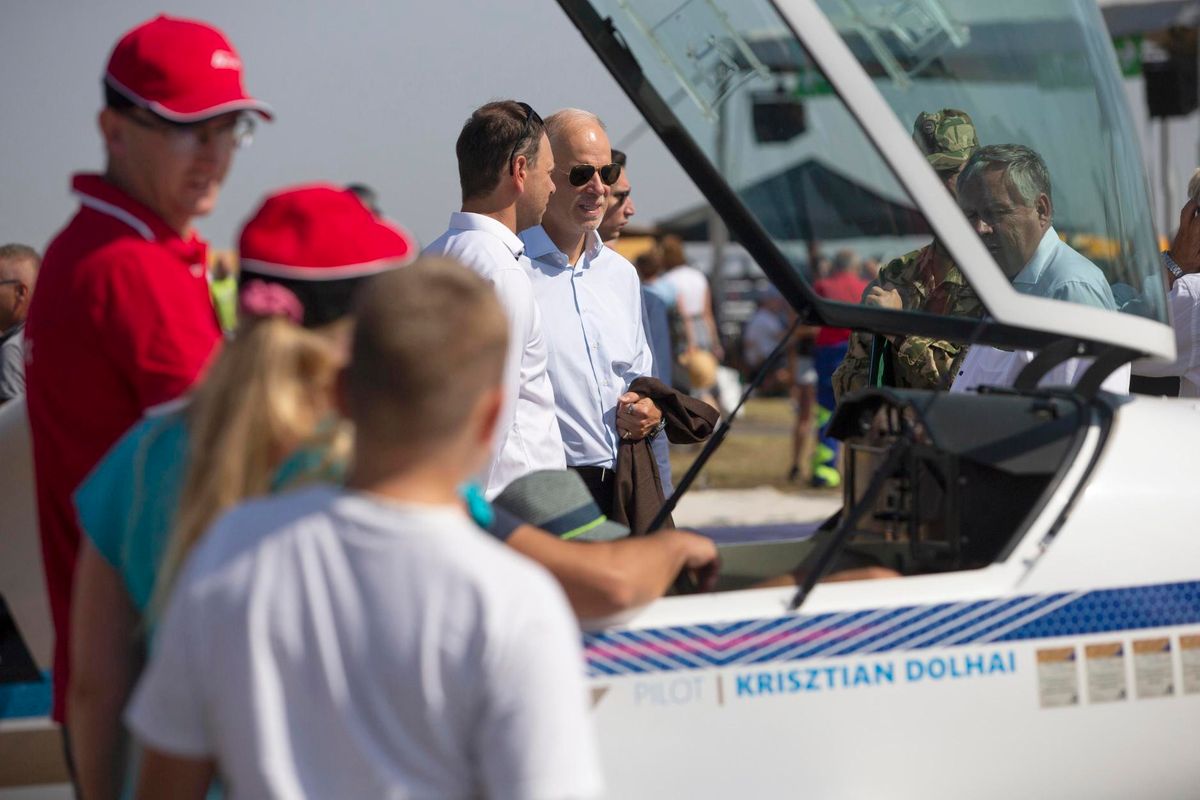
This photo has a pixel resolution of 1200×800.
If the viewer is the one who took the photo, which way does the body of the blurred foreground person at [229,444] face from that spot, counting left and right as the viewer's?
facing away from the viewer and to the right of the viewer

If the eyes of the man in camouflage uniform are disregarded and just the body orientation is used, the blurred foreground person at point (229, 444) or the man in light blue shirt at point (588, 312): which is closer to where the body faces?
the blurred foreground person

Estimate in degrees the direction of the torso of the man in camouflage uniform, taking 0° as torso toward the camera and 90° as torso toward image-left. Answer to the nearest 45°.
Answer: approximately 45°

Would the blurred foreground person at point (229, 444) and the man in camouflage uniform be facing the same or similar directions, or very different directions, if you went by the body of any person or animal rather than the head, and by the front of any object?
very different directions

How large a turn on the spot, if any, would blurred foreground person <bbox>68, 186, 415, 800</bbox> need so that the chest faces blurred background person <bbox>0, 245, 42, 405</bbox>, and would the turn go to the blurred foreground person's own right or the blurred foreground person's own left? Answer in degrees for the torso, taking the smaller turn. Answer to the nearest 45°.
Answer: approximately 45° to the blurred foreground person's own left

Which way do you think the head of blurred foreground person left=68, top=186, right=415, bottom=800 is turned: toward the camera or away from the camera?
away from the camera

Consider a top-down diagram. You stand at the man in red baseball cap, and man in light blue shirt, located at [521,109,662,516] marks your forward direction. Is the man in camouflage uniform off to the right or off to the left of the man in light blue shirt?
right

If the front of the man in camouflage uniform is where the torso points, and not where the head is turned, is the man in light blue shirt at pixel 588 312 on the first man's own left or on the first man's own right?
on the first man's own right

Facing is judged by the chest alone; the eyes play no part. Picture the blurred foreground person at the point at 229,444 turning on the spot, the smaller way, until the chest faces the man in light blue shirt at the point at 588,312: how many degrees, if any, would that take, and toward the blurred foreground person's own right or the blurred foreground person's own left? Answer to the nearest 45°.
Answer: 0° — they already face them

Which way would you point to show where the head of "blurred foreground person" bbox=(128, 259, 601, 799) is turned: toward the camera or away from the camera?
away from the camera
